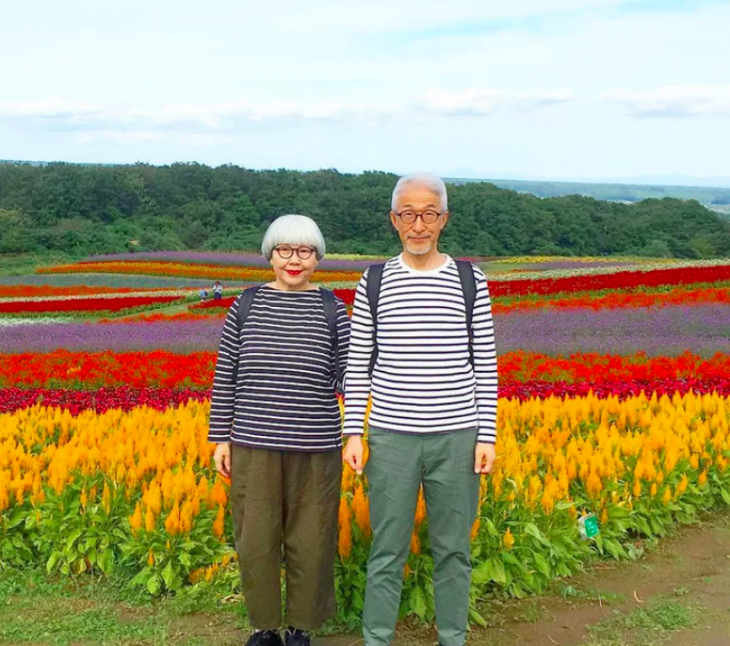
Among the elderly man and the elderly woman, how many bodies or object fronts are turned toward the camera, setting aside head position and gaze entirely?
2

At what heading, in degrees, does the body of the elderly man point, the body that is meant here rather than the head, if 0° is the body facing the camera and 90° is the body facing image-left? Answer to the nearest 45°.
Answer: approximately 0°

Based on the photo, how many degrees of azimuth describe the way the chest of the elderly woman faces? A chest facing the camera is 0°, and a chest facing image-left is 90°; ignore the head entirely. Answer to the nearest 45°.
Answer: approximately 0°

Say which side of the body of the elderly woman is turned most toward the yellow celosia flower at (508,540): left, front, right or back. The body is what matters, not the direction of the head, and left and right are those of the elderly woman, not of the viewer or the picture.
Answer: left
